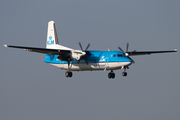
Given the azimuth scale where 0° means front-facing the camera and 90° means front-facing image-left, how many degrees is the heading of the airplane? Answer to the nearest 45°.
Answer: approximately 315°
